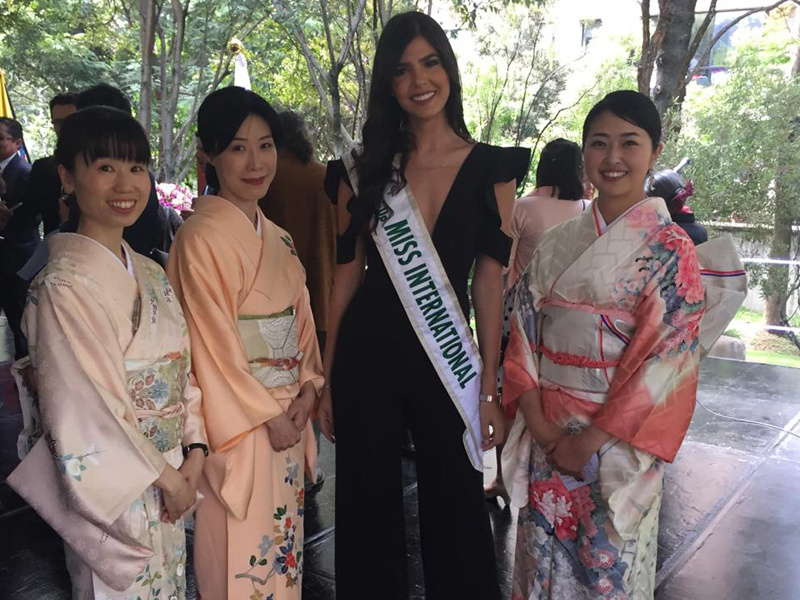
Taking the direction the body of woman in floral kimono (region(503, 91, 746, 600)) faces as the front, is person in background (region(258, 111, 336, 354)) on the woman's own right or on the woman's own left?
on the woman's own right

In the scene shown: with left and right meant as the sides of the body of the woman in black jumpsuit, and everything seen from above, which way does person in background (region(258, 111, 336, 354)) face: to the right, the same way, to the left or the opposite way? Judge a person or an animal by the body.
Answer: the opposite way

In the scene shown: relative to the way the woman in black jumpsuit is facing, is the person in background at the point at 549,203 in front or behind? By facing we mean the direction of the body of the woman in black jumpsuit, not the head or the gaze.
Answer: behind

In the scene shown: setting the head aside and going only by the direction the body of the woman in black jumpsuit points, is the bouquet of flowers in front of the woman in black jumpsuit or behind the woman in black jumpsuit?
behind

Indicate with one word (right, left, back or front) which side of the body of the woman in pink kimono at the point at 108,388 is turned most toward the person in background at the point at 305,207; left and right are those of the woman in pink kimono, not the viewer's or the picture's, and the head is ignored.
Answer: left

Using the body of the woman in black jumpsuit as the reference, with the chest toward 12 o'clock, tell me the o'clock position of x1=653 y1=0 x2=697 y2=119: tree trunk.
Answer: The tree trunk is roughly at 7 o'clock from the woman in black jumpsuit.

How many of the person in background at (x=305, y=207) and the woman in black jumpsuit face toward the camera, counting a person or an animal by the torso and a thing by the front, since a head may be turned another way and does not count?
1

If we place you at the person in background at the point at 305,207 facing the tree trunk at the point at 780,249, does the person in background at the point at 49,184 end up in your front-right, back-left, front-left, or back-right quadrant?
back-left

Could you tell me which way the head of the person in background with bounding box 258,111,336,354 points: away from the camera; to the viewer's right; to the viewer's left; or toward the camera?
away from the camera

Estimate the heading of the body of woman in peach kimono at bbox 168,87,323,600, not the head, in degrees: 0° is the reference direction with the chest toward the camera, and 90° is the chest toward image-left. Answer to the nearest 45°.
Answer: approximately 315°

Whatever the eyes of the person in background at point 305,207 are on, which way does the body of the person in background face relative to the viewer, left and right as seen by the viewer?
facing away from the viewer
